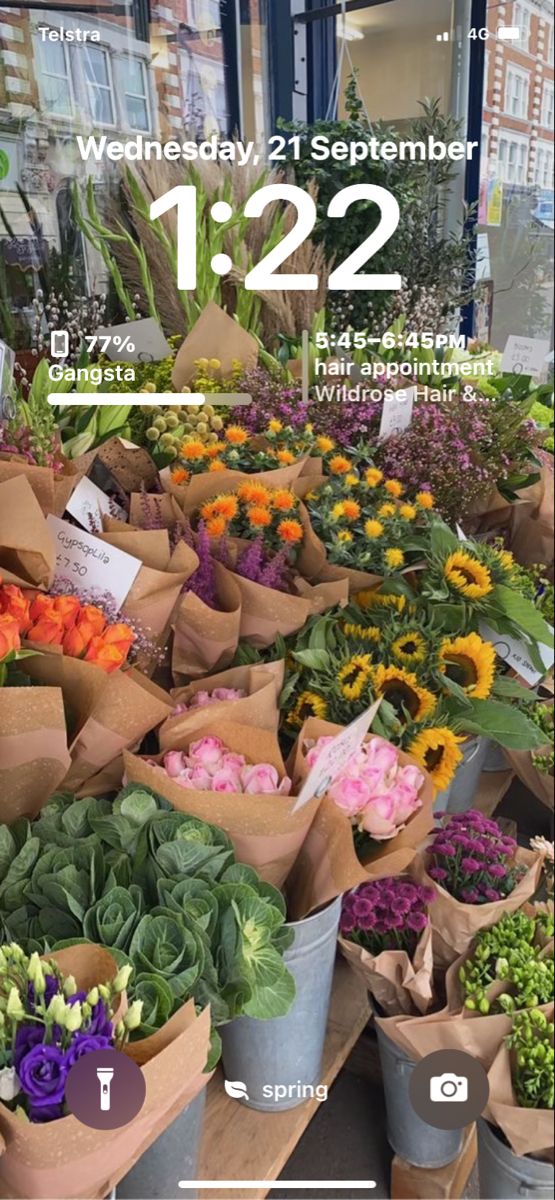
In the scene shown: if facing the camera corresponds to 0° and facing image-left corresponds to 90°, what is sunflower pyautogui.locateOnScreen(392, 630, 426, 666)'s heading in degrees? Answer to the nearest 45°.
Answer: approximately 0°
